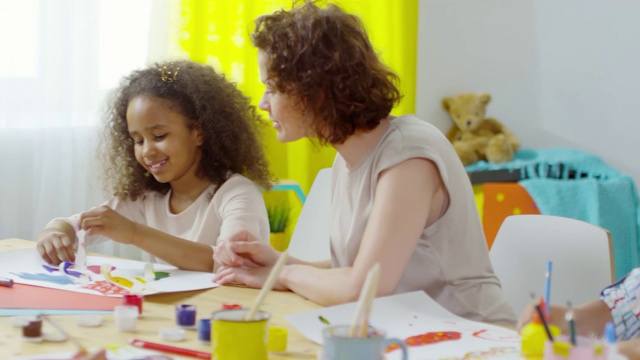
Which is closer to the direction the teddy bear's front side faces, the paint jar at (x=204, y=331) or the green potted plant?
the paint jar

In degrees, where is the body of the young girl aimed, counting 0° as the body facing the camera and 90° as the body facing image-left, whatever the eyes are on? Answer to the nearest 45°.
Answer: approximately 45°

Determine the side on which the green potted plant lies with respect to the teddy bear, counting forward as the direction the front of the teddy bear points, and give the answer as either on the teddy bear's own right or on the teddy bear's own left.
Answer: on the teddy bear's own right

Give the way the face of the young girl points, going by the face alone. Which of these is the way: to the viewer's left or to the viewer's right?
to the viewer's left

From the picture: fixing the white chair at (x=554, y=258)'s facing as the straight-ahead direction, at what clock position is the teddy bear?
The teddy bear is roughly at 4 o'clock from the white chair.

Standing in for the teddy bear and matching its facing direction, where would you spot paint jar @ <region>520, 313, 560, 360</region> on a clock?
The paint jar is roughly at 12 o'clock from the teddy bear.

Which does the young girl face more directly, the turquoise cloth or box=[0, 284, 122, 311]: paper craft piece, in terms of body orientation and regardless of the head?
the paper craft piece

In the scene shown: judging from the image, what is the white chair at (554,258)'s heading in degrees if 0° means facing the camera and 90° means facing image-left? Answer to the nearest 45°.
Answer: approximately 45°

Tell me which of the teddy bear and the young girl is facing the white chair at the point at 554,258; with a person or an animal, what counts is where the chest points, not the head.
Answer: the teddy bear

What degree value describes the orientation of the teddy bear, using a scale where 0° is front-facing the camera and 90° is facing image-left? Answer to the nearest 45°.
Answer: approximately 0°
